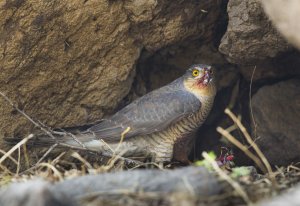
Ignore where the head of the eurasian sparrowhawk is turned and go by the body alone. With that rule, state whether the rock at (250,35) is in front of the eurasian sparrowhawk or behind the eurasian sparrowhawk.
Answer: in front

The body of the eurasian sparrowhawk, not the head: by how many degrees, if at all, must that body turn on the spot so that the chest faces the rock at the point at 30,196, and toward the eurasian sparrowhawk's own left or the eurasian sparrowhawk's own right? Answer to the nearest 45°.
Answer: approximately 90° to the eurasian sparrowhawk's own right

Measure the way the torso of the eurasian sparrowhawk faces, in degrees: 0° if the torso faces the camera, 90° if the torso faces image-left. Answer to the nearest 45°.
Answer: approximately 270°
